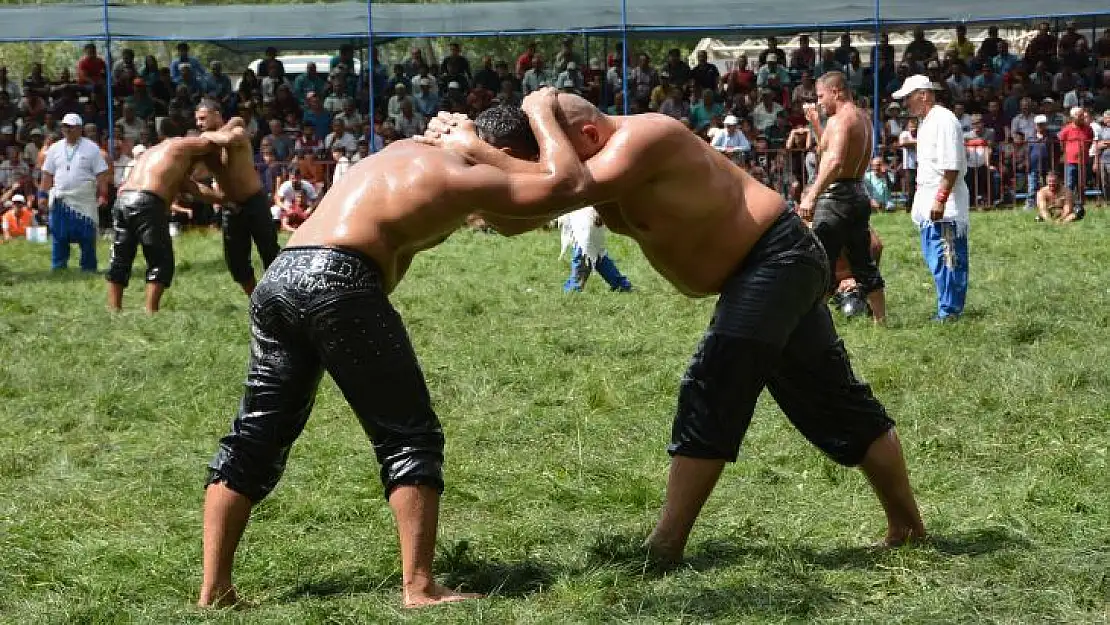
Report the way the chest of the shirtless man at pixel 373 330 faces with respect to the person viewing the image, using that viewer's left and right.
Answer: facing away from the viewer and to the right of the viewer

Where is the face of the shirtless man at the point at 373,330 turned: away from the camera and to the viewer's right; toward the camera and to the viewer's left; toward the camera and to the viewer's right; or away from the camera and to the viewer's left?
away from the camera and to the viewer's right

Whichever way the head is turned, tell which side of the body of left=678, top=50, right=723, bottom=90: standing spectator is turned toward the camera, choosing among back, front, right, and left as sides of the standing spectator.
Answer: front

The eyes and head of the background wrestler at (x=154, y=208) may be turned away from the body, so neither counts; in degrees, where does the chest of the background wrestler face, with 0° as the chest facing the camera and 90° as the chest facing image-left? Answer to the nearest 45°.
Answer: approximately 225°

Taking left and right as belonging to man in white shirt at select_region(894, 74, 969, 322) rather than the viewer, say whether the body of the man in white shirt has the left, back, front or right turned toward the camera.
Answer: left

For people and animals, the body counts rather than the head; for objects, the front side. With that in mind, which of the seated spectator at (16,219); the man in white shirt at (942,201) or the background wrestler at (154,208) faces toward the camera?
the seated spectator

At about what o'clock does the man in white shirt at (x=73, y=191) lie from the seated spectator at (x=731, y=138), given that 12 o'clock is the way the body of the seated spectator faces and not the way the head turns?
The man in white shirt is roughly at 2 o'clock from the seated spectator.

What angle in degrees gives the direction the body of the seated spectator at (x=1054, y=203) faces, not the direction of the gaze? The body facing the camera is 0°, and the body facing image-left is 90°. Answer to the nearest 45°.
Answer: approximately 0°

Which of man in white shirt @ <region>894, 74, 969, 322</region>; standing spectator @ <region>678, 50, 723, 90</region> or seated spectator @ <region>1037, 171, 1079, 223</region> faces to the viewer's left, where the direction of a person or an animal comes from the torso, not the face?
the man in white shirt

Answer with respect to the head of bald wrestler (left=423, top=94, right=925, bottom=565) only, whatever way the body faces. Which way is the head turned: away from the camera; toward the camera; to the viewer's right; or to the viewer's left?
to the viewer's left

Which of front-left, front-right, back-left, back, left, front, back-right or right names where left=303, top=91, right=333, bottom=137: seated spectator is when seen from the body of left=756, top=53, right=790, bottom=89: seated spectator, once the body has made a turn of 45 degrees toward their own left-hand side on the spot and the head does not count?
back-right

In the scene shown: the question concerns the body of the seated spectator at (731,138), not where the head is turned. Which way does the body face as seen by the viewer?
toward the camera

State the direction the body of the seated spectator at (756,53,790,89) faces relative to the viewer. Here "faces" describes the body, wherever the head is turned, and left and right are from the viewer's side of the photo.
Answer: facing the viewer
